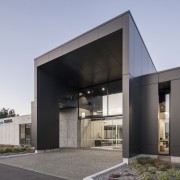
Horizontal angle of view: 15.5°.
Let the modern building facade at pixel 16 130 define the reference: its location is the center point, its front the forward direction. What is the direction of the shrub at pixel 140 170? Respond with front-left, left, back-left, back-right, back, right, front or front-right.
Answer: front-left

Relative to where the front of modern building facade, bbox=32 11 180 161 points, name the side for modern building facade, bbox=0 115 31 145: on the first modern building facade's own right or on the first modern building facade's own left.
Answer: on the first modern building facade's own right

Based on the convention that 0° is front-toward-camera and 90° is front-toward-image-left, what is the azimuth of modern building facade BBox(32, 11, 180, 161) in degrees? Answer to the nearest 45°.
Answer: approximately 45°

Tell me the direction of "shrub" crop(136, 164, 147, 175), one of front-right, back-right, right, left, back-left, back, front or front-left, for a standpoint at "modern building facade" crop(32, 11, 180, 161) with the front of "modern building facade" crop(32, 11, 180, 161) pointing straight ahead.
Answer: front-left

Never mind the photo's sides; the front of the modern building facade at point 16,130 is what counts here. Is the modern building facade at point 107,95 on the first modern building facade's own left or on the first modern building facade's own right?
on the first modern building facade's own left

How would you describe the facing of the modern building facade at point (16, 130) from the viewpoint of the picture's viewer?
facing the viewer and to the left of the viewer

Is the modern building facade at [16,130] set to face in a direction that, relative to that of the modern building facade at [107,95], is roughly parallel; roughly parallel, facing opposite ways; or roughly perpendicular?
roughly parallel

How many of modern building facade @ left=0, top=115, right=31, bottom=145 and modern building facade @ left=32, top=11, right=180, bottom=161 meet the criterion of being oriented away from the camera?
0
